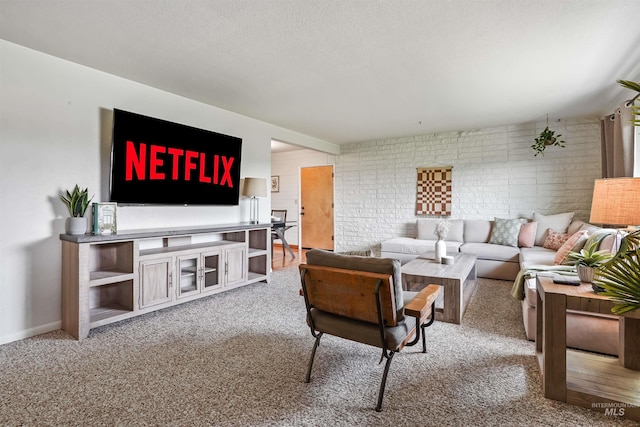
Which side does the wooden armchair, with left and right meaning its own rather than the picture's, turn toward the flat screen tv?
left

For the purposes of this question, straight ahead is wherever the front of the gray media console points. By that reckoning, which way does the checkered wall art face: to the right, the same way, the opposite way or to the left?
to the right

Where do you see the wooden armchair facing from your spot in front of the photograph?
facing away from the viewer and to the right of the viewer

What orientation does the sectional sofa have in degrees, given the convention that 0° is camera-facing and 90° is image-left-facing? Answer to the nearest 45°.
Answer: approximately 45°

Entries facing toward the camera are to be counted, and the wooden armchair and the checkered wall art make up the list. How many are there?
1

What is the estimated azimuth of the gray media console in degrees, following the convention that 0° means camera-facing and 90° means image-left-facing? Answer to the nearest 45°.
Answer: approximately 315°

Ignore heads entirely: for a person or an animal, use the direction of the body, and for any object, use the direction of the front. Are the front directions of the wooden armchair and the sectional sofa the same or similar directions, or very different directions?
very different directions

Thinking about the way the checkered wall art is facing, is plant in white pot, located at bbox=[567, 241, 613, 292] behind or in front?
in front

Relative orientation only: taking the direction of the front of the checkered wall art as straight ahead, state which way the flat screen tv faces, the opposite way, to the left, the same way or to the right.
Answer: to the left
